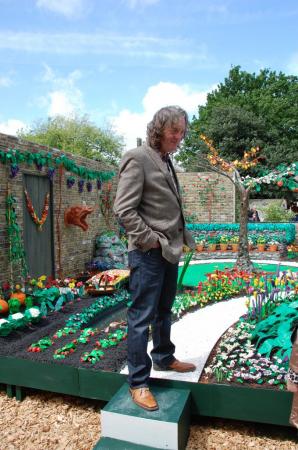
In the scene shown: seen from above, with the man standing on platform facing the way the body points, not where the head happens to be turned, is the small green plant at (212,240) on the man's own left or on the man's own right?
on the man's own left

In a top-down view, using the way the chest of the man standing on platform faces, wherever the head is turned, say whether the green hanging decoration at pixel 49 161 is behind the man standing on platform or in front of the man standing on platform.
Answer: behind

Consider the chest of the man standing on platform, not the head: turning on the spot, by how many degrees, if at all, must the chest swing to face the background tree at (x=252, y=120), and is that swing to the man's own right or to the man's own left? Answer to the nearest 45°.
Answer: approximately 135° to the man's own left

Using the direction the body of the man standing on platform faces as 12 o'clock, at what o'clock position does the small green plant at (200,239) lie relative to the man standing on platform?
The small green plant is roughly at 8 o'clock from the man standing on platform.

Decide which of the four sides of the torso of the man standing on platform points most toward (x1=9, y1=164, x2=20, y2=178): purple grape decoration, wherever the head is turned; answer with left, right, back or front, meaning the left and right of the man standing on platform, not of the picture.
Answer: back

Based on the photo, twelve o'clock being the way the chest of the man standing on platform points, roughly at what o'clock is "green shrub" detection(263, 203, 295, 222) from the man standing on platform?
The green shrub is roughly at 8 o'clock from the man standing on platform.
